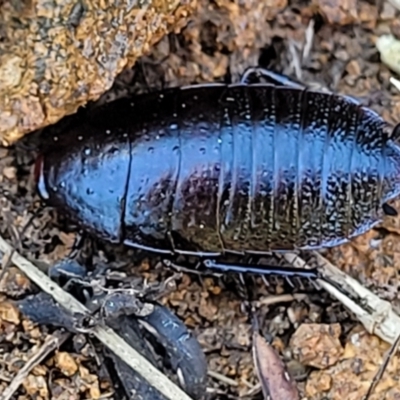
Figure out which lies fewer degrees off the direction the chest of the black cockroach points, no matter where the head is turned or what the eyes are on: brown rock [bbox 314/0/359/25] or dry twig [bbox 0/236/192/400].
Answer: the dry twig

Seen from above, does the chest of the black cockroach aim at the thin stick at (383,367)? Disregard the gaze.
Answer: no

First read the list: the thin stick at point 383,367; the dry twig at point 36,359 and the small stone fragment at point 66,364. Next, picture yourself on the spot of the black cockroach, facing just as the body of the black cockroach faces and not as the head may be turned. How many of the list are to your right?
0

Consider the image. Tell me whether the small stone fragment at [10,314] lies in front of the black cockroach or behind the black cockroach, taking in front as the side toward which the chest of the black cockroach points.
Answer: in front

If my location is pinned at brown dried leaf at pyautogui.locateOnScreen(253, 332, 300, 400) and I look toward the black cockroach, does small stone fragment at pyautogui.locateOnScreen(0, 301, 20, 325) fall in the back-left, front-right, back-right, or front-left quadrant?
front-left

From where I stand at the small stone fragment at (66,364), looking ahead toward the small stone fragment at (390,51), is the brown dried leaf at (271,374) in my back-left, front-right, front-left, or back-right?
front-right

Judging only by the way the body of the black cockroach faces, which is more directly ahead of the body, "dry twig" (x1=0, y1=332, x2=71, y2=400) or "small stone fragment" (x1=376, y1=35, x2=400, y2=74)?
the dry twig

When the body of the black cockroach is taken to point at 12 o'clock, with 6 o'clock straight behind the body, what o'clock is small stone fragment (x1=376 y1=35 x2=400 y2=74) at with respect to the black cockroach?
The small stone fragment is roughly at 5 o'clock from the black cockroach.

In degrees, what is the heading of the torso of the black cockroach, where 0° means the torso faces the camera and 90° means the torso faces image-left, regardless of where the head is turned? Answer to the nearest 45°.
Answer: approximately 90°

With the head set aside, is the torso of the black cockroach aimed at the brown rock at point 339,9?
no
